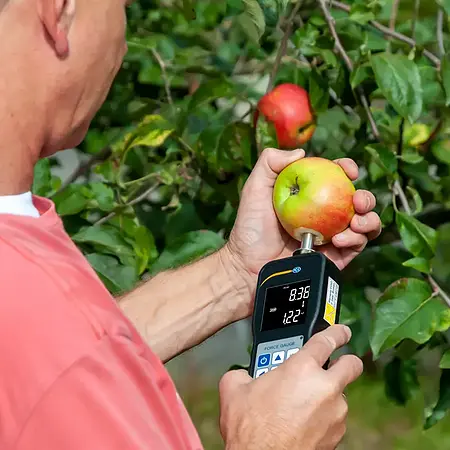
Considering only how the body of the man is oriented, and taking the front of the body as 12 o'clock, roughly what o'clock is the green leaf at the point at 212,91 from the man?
The green leaf is roughly at 11 o'clock from the man.

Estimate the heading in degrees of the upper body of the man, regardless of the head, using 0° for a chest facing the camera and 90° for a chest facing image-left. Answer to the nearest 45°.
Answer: approximately 225°

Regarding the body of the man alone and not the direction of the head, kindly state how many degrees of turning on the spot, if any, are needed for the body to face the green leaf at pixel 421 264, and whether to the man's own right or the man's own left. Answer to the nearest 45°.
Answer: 0° — they already face it

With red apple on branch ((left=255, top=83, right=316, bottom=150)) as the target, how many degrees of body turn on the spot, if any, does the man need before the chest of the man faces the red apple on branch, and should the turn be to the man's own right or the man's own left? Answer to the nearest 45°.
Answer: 0° — they already face it

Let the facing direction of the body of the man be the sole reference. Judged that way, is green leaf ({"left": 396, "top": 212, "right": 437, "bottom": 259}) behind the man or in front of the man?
in front

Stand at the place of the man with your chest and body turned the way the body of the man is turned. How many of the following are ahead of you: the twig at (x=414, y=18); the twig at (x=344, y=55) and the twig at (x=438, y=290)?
3

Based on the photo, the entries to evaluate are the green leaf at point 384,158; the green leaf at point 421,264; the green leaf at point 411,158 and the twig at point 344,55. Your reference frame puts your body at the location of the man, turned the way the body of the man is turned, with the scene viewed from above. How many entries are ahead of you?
4

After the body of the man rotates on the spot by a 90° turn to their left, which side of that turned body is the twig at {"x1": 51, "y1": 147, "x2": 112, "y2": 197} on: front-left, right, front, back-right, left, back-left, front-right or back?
front-right

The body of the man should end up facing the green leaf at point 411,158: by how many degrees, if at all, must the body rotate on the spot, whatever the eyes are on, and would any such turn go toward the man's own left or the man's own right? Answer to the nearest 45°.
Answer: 0° — they already face it

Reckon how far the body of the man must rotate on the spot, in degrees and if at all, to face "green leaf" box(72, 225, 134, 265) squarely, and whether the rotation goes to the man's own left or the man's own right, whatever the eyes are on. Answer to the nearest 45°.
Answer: approximately 45° to the man's own left

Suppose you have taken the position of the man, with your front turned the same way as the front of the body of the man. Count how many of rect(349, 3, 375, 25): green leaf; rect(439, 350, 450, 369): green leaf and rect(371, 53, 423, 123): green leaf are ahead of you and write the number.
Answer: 3

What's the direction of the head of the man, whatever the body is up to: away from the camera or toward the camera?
away from the camera

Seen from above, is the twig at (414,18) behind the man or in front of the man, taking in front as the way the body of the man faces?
in front

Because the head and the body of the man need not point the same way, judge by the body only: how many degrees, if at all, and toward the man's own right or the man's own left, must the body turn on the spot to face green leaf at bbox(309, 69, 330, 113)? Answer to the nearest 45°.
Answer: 0° — they already face it

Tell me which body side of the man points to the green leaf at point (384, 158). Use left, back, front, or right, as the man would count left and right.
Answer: front

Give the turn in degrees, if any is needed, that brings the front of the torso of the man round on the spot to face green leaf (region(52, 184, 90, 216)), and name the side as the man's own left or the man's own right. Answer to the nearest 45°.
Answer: approximately 45° to the man's own left
